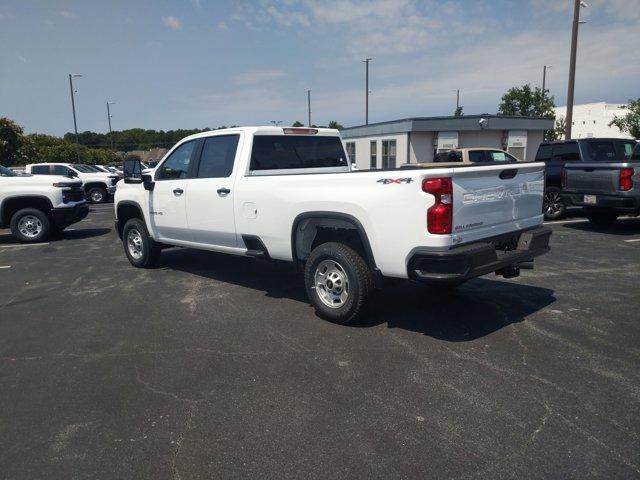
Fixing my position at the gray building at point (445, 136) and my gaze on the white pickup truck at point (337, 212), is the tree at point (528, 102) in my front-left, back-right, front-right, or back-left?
back-left

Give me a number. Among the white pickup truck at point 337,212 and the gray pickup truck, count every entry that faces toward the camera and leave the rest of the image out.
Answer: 0

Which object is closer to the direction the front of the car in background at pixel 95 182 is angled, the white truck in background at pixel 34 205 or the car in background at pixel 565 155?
the car in background

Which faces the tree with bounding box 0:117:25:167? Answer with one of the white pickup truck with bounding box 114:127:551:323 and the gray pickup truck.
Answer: the white pickup truck

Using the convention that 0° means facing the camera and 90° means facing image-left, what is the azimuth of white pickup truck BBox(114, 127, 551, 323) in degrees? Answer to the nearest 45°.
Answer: approximately 135°

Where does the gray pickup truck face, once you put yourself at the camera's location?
facing away from the viewer and to the right of the viewer

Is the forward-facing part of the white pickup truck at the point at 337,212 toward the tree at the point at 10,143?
yes

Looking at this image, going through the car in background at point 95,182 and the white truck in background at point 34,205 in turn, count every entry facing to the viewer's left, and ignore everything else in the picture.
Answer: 0

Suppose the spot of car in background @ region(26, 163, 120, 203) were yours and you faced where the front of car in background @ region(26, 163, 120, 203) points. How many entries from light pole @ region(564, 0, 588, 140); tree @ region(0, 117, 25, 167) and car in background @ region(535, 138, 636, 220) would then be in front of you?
2

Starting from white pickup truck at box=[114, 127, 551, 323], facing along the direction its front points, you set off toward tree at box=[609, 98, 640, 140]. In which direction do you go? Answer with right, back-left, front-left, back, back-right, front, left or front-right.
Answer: right

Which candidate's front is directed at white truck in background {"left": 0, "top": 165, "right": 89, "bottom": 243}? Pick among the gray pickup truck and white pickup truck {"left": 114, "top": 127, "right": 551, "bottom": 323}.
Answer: the white pickup truck

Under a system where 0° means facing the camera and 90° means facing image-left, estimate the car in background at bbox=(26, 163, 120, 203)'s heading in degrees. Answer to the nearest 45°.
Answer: approximately 315°

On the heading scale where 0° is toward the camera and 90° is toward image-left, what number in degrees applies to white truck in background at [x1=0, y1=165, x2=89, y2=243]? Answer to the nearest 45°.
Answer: approximately 315°

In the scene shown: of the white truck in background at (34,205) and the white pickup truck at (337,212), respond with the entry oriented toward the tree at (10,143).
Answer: the white pickup truck

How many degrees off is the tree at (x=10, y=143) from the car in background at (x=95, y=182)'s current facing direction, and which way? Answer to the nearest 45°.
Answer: approximately 135° to its left

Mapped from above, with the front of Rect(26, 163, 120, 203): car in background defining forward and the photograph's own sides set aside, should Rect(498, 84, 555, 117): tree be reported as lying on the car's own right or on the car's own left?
on the car's own left
